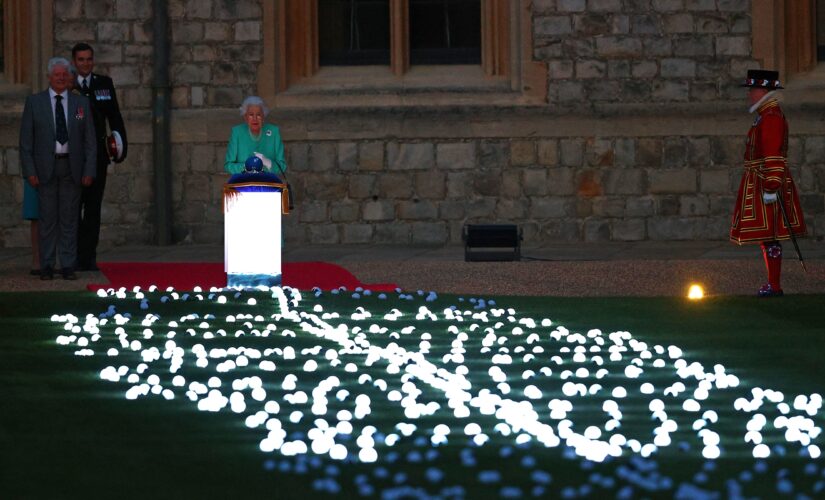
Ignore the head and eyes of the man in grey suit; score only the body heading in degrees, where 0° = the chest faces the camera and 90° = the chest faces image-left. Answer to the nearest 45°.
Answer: approximately 0°

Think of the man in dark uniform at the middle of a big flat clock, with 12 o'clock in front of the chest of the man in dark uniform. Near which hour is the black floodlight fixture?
The black floodlight fixture is roughly at 9 o'clock from the man in dark uniform.

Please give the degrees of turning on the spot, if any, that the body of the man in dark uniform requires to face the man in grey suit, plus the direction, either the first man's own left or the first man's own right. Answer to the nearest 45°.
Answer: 0° — they already face them

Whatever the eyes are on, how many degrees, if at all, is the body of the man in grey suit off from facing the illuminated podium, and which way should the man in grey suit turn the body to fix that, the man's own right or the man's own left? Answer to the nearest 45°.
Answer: approximately 45° to the man's own left

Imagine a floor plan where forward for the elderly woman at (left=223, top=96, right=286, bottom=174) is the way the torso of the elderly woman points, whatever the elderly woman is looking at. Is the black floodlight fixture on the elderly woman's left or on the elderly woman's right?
on the elderly woman's left
